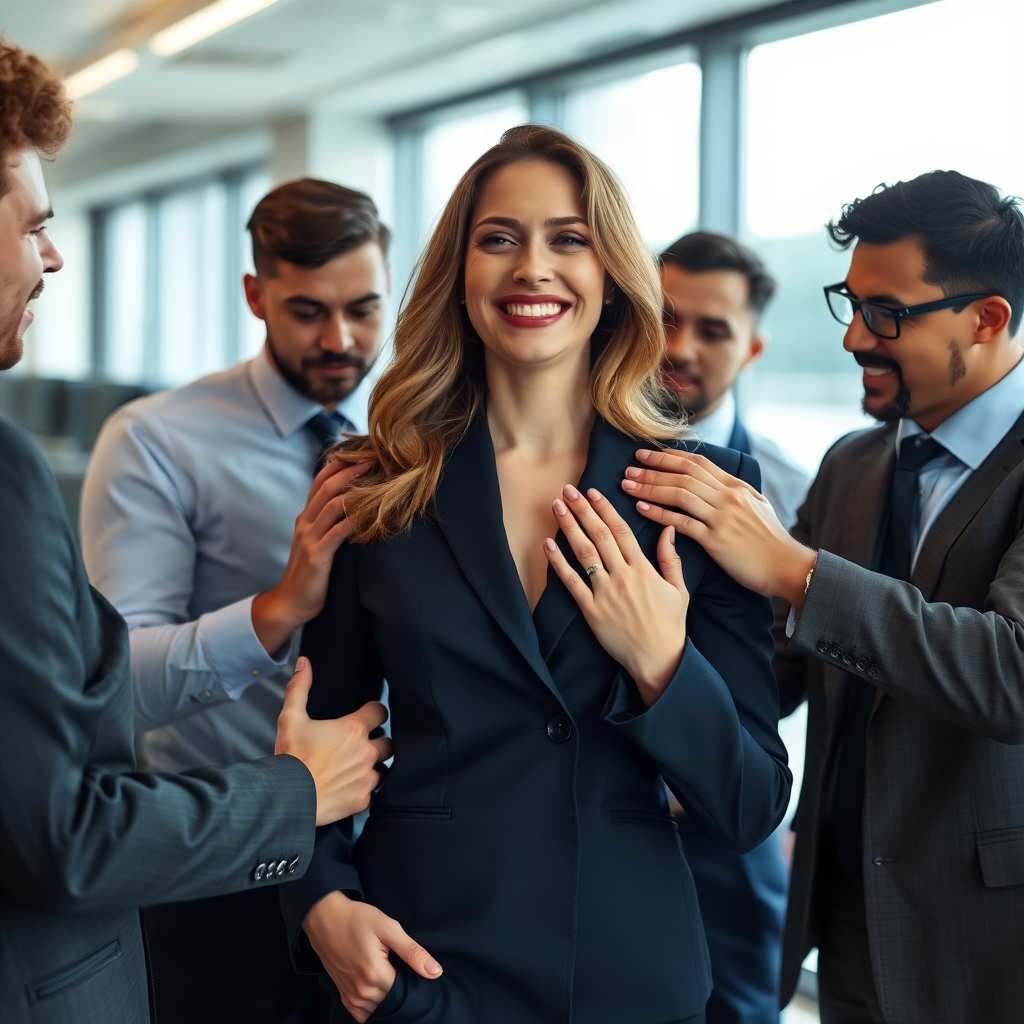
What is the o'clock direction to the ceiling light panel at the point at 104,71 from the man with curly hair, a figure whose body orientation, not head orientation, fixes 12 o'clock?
The ceiling light panel is roughly at 9 o'clock from the man with curly hair.

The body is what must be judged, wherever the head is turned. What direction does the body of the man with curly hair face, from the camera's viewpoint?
to the viewer's right

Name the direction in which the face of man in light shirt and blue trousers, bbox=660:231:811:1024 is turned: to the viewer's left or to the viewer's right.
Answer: to the viewer's left

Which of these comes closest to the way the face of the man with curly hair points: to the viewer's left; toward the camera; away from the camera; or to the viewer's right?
to the viewer's right

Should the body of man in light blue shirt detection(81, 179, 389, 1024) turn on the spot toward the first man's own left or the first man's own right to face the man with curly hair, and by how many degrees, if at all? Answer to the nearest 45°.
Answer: approximately 45° to the first man's own right

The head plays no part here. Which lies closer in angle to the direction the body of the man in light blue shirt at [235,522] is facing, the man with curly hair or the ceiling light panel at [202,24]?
the man with curly hair

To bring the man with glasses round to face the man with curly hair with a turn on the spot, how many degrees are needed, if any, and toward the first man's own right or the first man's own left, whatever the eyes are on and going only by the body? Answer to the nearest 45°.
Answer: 0° — they already face them

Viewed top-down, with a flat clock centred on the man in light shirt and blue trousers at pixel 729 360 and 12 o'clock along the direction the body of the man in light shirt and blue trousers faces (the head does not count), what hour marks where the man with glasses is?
The man with glasses is roughly at 10 o'clock from the man in light shirt and blue trousers.

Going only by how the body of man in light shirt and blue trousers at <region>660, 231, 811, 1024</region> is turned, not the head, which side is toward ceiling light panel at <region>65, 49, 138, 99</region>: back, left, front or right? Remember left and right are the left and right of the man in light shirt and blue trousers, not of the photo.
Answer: right

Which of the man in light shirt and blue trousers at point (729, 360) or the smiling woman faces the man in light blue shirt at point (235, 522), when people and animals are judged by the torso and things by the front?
the man in light shirt and blue trousers

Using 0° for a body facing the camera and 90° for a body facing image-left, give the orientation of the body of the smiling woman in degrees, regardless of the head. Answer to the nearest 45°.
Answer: approximately 0°
